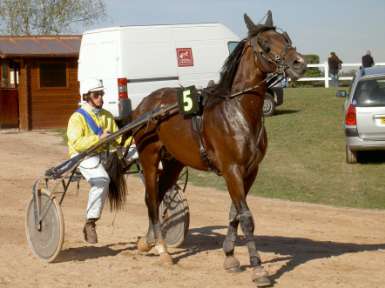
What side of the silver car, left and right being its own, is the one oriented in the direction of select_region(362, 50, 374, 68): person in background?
front

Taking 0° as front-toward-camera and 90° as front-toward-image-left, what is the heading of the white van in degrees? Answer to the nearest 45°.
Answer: approximately 225°

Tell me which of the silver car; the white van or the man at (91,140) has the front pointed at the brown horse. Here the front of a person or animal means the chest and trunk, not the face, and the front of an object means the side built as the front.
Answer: the man

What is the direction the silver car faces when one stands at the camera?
facing away from the viewer

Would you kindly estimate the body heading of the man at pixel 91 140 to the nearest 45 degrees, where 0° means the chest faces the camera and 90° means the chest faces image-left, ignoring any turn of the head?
approximately 315°

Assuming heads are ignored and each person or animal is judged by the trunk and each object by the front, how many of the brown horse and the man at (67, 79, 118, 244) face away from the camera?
0

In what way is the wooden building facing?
toward the camera

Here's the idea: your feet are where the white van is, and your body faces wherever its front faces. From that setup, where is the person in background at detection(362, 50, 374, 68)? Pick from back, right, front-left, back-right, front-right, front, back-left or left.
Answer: front

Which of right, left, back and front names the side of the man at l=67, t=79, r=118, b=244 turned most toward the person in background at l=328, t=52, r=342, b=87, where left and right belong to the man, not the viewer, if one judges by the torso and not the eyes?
left

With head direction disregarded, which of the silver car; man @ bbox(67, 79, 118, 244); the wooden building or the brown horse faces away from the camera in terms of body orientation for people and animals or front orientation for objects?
the silver car

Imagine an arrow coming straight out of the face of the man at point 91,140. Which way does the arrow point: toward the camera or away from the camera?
toward the camera
